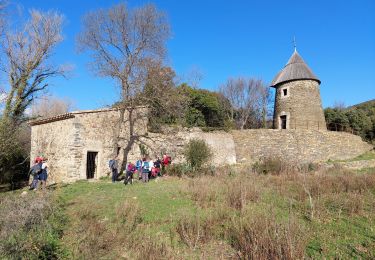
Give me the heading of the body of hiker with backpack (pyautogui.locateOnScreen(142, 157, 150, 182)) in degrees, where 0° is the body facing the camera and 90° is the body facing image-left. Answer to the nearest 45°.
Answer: approximately 180°

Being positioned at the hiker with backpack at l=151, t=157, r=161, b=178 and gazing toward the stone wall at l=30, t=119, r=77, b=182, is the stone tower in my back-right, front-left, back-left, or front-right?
back-right

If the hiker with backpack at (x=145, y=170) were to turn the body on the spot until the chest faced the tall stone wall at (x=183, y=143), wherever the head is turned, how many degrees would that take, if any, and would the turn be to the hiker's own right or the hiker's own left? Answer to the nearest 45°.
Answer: approximately 45° to the hiker's own right

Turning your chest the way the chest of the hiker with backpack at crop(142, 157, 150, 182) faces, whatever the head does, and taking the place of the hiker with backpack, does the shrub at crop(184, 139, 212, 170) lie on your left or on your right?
on your right

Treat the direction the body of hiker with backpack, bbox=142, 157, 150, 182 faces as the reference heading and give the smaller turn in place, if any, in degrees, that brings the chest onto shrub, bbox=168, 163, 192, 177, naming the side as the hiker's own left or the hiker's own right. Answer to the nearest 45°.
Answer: approximately 45° to the hiker's own right

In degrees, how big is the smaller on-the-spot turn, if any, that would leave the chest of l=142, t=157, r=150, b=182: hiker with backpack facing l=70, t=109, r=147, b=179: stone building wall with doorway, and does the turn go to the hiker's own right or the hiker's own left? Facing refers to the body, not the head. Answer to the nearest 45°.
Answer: approximately 45° to the hiker's own left
